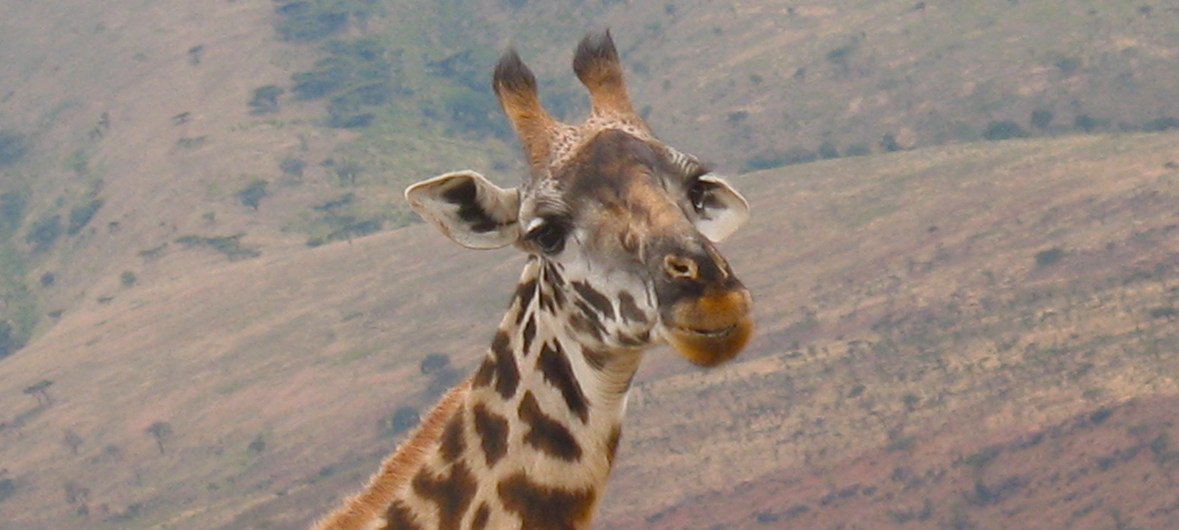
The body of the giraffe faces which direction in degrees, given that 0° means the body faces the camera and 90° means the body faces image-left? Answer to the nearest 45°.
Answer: approximately 315°
